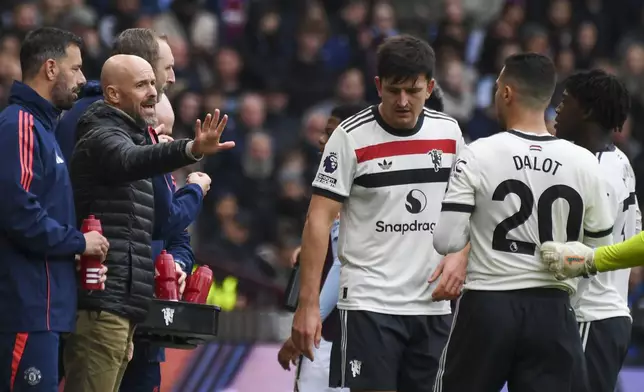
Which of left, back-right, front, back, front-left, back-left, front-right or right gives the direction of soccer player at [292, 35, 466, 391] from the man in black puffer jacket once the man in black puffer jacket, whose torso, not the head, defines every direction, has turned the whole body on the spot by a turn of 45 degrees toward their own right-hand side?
front-left

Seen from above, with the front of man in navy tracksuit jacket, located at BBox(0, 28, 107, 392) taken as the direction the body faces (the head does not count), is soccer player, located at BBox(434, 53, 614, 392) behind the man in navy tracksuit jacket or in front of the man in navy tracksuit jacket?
in front

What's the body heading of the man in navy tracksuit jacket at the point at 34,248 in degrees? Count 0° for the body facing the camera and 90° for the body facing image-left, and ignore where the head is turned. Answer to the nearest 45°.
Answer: approximately 270°

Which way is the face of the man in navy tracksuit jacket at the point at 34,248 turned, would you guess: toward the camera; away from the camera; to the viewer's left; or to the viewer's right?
to the viewer's right

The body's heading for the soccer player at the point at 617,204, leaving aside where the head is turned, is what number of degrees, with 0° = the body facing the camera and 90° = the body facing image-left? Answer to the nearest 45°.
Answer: approximately 135°

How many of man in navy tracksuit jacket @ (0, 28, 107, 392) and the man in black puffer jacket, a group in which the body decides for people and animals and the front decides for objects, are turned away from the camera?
0

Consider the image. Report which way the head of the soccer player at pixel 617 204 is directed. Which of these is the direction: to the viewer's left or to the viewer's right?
to the viewer's left

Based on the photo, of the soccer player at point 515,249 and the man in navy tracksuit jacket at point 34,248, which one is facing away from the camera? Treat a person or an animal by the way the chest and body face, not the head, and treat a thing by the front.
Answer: the soccer player

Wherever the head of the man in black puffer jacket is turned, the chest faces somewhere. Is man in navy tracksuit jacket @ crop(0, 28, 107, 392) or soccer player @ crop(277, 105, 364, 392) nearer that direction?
the soccer player

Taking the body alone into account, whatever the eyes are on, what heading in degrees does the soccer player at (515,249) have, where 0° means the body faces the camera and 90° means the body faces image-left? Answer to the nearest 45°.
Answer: approximately 180°

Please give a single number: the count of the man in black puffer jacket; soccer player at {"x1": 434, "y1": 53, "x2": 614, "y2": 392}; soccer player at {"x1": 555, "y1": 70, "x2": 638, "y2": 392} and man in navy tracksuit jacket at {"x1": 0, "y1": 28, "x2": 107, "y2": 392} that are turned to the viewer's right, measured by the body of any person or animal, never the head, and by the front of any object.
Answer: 2

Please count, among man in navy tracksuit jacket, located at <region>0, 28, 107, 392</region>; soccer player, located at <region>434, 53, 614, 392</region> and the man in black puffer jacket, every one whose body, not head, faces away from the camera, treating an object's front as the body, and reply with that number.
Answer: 1

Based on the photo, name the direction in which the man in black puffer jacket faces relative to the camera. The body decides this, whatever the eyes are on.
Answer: to the viewer's right

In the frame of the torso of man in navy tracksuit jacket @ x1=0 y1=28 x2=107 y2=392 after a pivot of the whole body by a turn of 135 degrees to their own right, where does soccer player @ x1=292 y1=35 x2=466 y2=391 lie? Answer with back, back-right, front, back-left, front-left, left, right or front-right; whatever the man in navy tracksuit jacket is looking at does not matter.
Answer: back-left
